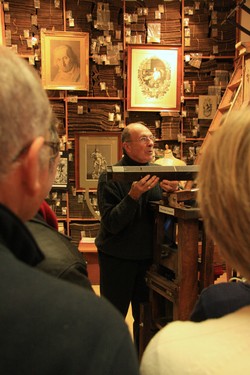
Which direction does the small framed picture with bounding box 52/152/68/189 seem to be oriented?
toward the camera

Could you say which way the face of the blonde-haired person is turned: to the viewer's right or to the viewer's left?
to the viewer's left

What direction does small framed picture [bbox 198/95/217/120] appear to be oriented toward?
toward the camera

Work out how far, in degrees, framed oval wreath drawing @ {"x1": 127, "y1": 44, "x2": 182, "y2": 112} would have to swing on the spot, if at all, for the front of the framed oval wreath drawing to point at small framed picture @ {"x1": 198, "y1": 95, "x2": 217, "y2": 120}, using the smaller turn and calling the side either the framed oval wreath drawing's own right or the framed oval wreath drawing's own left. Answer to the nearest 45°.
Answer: approximately 90° to the framed oval wreath drawing's own left

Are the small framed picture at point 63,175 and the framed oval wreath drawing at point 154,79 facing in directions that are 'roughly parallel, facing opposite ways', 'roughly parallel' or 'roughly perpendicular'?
roughly parallel

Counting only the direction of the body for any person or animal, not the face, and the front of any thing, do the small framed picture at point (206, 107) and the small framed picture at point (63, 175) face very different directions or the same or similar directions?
same or similar directions

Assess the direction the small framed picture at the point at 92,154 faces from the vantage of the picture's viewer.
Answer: facing the viewer

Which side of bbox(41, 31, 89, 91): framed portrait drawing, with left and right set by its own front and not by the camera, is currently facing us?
front

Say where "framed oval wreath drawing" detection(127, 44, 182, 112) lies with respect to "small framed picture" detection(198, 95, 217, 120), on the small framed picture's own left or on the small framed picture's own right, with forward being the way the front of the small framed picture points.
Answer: on the small framed picture's own right

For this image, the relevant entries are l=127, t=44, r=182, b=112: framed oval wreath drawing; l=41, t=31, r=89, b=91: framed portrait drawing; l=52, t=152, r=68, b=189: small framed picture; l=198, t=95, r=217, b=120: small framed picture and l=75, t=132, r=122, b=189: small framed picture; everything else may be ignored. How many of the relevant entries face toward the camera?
5

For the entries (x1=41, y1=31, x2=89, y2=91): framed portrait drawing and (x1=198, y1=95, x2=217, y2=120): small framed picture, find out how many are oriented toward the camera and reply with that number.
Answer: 2

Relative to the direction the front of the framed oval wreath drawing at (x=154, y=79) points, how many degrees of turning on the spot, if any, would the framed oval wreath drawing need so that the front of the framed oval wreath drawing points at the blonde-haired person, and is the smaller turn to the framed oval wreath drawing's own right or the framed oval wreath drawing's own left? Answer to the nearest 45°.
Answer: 0° — it already faces them
